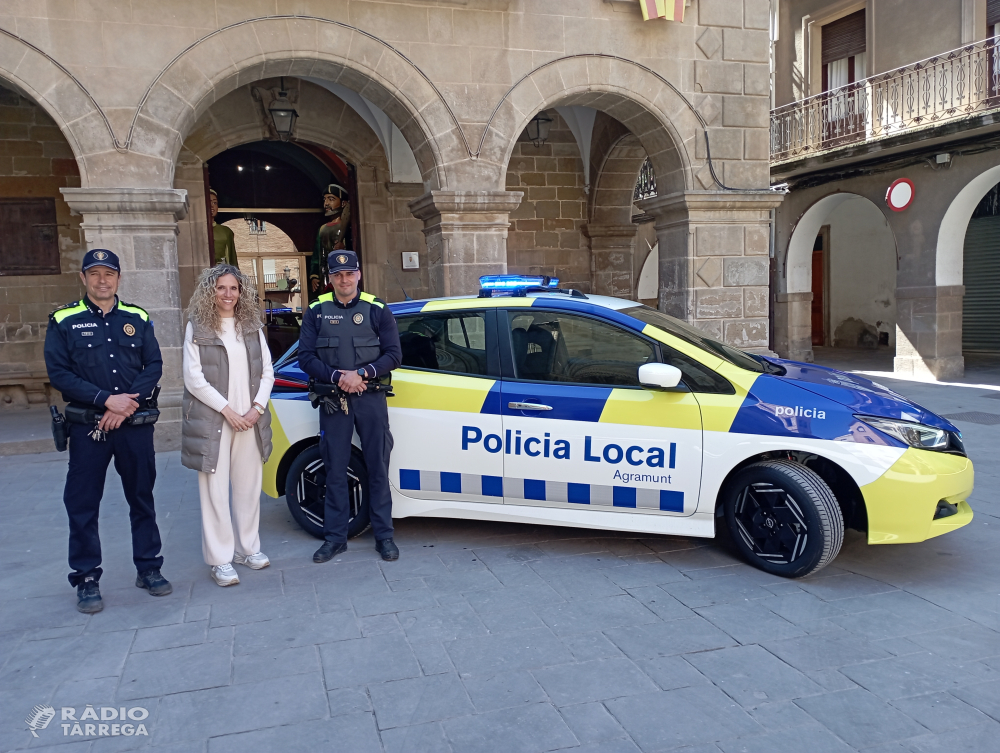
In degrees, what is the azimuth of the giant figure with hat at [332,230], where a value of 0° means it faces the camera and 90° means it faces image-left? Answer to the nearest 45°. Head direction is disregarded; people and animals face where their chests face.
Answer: approximately 45°

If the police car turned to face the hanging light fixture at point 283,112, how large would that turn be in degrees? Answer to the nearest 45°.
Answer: approximately 135° to its left

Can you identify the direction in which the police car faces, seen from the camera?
facing to the right of the viewer

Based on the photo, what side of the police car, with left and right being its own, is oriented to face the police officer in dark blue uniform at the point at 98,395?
back

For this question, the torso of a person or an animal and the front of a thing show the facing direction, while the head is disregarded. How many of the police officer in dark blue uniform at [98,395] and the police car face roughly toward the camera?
1

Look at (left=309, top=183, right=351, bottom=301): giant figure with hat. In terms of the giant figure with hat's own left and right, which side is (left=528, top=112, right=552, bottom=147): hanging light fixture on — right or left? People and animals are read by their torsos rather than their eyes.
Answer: on its left

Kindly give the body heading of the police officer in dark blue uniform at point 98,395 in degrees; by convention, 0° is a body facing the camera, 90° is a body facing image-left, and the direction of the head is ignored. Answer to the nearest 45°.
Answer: approximately 0°

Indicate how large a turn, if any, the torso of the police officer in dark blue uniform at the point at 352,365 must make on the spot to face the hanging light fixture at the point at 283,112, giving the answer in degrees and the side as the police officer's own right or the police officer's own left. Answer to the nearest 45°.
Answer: approximately 180°
